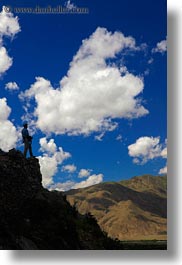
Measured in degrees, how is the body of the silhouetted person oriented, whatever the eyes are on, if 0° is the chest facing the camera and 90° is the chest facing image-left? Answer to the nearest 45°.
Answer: approximately 270°
